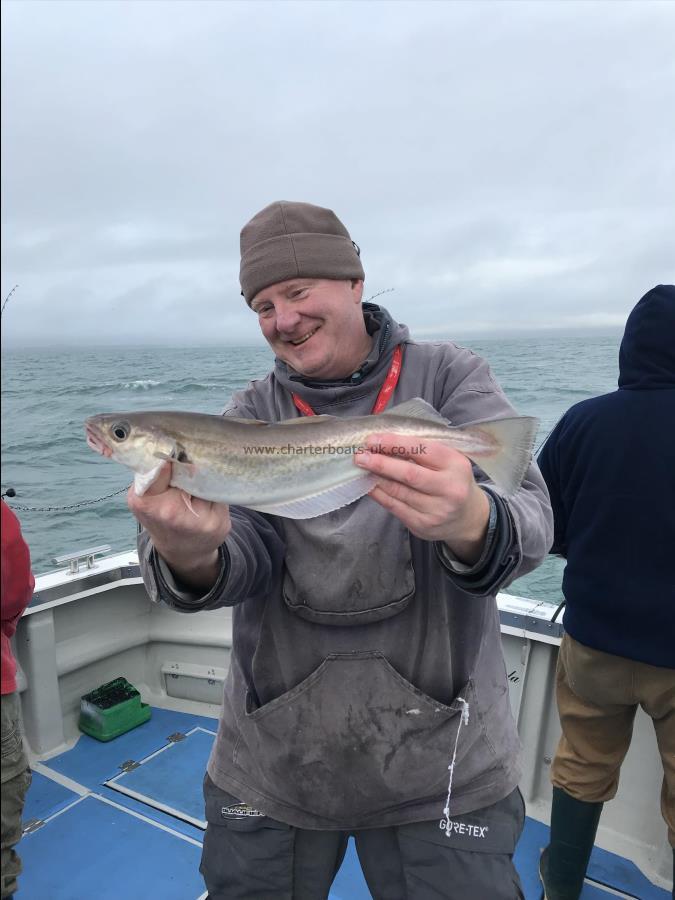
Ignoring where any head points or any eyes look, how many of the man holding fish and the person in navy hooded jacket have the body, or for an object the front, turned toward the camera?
1

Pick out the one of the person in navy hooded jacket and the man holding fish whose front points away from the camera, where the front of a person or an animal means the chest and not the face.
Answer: the person in navy hooded jacket

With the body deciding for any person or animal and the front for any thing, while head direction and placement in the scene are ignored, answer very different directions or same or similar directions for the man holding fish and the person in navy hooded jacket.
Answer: very different directions

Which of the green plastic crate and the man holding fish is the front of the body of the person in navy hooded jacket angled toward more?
the green plastic crate

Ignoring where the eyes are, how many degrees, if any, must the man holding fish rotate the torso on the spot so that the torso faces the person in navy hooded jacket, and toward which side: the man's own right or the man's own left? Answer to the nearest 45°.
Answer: approximately 135° to the man's own left

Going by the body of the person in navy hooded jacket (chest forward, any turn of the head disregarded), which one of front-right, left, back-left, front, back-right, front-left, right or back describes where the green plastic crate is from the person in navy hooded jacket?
left

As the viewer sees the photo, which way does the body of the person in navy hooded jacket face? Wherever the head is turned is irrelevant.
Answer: away from the camera

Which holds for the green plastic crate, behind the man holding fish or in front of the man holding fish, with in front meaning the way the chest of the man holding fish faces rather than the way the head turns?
behind

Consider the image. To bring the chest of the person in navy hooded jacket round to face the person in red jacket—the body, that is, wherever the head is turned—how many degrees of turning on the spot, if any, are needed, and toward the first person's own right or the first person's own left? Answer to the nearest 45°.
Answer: approximately 135° to the first person's own left

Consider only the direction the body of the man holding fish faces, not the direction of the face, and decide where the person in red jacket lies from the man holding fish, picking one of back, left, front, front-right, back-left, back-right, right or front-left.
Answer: right

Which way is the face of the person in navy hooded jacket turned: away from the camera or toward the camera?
away from the camera
